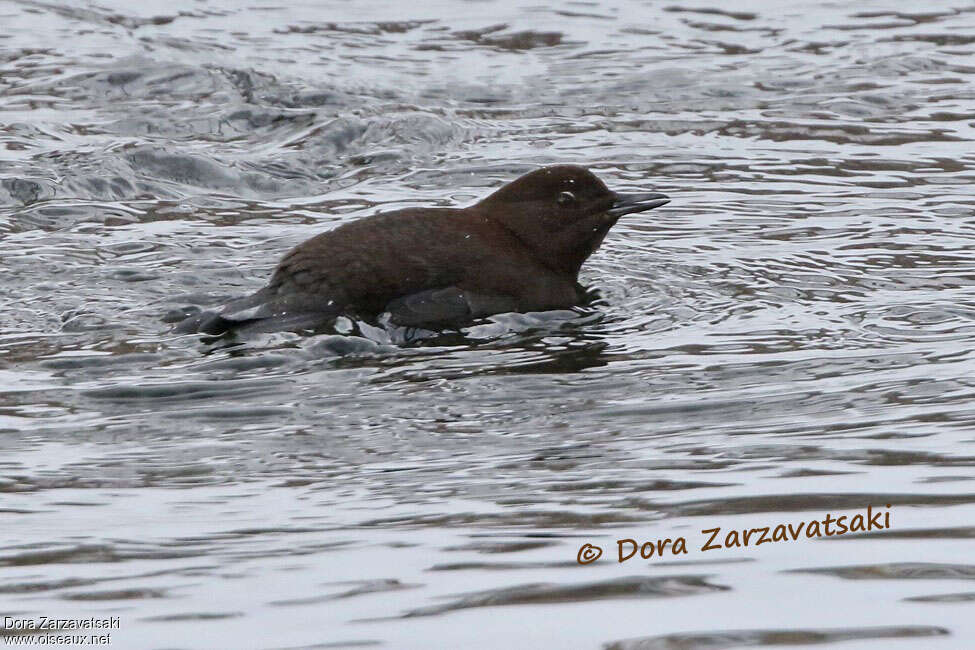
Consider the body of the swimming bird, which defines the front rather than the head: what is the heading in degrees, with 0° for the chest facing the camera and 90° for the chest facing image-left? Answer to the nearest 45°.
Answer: approximately 270°
